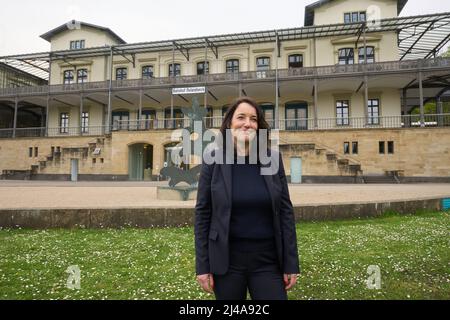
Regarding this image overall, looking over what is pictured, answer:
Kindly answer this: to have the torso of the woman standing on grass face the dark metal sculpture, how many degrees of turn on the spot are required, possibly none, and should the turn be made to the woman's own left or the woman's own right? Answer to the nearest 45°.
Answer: approximately 180°

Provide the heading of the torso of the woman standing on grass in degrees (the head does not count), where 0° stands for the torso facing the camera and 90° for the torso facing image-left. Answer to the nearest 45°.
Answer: approximately 0°

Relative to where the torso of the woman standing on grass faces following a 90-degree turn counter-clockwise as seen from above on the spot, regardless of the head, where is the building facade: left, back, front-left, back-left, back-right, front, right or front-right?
left
